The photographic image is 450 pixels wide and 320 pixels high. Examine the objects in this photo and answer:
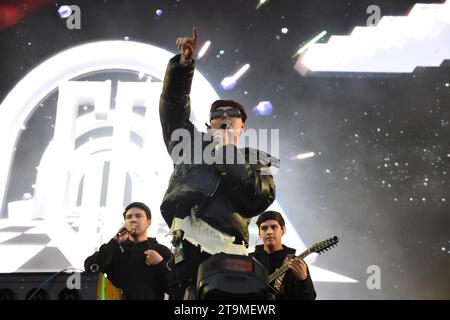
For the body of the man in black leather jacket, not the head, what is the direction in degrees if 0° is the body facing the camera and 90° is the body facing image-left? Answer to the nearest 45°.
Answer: approximately 0°

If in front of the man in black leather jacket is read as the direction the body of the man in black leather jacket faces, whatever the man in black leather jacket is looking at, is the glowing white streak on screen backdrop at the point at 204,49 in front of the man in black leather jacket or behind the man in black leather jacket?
behind

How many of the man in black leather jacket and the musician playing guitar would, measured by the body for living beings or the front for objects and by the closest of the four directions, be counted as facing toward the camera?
2
